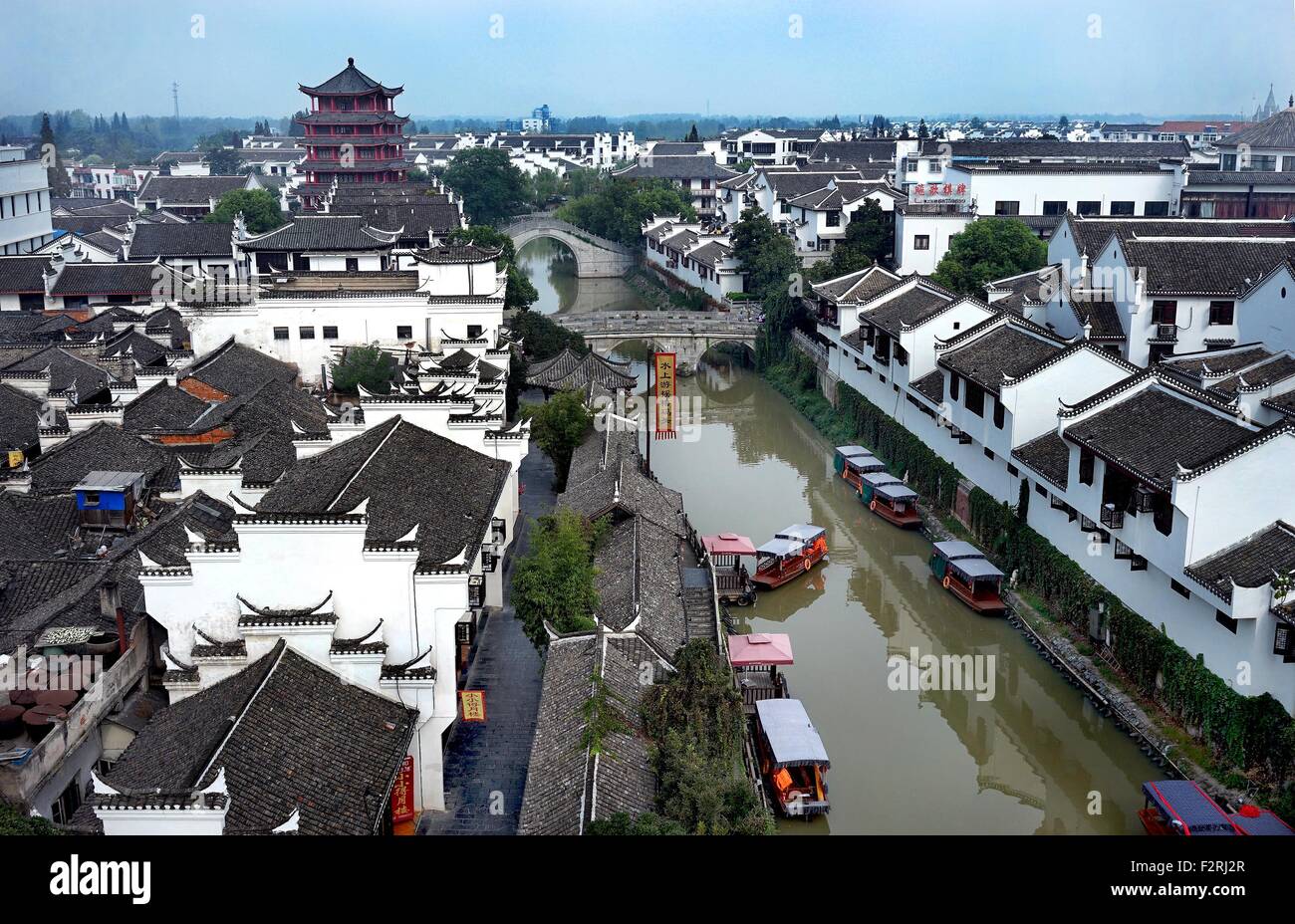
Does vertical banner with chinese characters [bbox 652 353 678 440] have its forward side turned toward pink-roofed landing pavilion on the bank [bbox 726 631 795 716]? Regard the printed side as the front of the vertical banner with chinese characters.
yes

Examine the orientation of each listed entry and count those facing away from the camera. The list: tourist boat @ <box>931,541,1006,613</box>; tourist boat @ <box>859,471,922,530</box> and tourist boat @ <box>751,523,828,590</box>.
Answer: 0

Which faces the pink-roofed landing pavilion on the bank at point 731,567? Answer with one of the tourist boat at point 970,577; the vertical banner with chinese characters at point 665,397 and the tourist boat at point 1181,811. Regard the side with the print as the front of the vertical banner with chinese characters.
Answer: the vertical banner with chinese characters

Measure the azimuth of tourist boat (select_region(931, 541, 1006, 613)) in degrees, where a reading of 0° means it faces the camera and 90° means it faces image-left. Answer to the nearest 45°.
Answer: approximately 315°

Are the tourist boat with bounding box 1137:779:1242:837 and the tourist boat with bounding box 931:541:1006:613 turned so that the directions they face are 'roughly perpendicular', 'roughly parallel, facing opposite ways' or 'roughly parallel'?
roughly parallel

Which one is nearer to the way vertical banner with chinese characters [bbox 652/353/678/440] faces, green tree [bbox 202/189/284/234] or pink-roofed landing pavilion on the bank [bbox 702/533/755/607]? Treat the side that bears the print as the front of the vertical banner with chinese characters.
the pink-roofed landing pavilion on the bank

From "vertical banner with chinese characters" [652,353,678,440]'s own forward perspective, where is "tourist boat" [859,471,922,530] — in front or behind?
in front

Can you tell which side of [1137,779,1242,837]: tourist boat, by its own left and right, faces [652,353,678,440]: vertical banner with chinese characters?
back

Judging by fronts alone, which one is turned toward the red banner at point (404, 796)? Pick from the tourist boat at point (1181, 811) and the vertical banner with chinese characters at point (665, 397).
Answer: the vertical banner with chinese characters

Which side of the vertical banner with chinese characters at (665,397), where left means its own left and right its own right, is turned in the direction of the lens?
front

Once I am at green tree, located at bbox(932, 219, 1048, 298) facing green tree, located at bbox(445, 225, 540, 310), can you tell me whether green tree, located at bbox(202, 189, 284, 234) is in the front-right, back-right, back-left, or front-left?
front-right

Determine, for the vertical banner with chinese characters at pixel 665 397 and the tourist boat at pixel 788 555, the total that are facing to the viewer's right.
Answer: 0

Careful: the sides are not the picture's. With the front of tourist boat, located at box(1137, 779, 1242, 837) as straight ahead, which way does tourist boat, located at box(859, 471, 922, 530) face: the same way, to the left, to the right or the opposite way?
the same way
